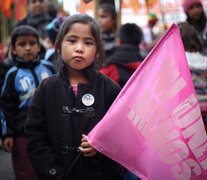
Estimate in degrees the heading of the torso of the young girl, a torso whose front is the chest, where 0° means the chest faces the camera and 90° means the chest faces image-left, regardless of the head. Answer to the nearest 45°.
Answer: approximately 0°

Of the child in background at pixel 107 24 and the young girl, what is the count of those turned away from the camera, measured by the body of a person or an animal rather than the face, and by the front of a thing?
0

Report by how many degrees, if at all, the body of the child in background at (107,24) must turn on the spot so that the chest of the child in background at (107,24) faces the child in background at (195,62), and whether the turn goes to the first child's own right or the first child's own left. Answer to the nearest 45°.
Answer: approximately 45° to the first child's own left

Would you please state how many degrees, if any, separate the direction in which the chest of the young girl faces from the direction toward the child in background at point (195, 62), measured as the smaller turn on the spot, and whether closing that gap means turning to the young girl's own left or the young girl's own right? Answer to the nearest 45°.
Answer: approximately 135° to the young girl's own left

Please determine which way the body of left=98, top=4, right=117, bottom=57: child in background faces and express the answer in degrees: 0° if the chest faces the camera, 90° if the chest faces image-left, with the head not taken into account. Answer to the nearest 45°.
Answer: approximately 45°

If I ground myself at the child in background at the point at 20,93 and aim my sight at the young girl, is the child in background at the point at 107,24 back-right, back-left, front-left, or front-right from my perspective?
back-left

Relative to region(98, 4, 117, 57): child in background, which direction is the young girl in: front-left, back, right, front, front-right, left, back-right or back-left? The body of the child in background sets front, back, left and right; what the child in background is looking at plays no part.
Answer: front-left

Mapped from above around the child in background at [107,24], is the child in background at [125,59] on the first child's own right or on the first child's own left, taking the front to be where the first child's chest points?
on the first child's own left

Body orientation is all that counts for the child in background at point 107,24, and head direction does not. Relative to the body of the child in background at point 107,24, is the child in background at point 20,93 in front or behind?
in front

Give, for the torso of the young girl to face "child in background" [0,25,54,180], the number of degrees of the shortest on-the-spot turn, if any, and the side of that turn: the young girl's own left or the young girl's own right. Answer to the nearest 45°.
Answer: approximately 180°
